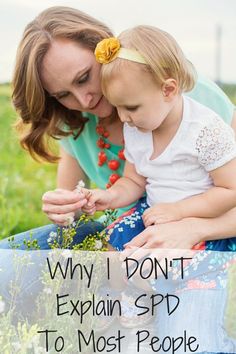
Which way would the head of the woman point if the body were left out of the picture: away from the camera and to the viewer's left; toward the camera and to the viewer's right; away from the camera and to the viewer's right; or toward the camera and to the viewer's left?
toward the camera and to the viewer's right

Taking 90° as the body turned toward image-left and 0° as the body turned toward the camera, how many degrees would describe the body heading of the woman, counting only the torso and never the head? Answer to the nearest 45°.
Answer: approximately 0°

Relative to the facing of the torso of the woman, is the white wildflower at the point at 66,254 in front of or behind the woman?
in front
